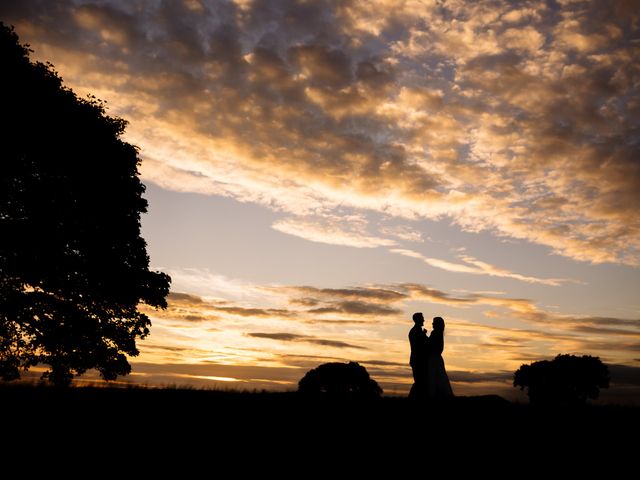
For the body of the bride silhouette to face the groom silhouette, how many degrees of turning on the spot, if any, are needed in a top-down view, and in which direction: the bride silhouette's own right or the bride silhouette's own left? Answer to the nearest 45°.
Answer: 0° — they already face them

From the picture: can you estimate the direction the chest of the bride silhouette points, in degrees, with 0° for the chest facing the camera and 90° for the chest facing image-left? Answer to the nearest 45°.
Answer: approximately 90°

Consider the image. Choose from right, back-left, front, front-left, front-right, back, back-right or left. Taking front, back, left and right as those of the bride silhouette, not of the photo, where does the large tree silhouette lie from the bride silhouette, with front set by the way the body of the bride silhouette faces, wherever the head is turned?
front
